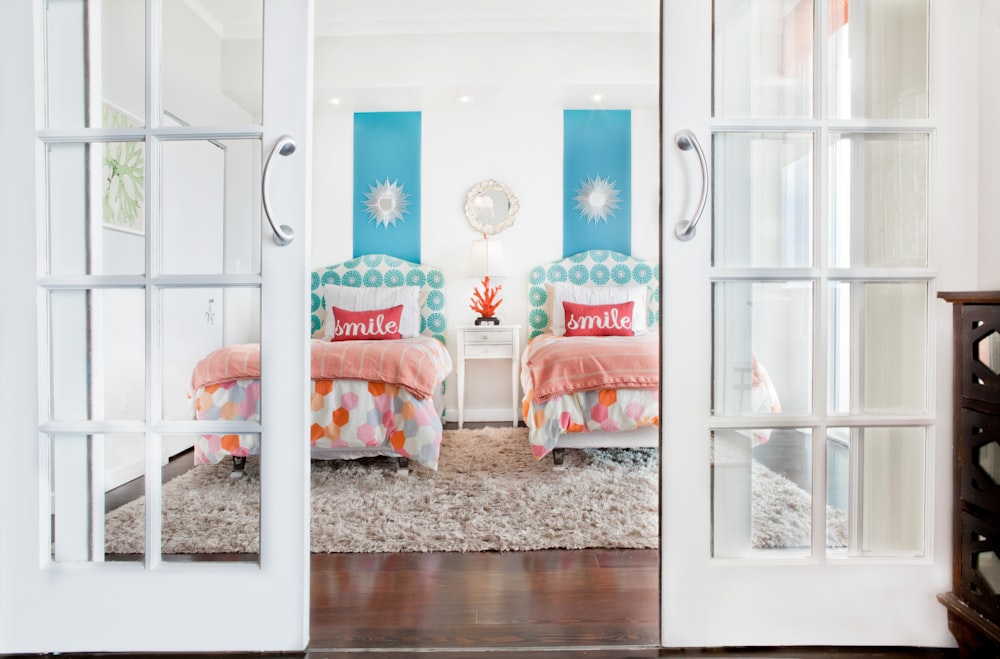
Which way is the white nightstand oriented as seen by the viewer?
toward the camera

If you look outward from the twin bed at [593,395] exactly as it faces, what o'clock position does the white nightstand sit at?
The white nightstand is roughly at 5 o'clock from the twin bed.

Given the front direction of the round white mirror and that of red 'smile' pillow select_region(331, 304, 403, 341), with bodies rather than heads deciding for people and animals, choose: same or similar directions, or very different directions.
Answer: same or similar directions

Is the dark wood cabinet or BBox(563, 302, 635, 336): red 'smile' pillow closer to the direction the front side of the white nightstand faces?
the dark wood cabinet

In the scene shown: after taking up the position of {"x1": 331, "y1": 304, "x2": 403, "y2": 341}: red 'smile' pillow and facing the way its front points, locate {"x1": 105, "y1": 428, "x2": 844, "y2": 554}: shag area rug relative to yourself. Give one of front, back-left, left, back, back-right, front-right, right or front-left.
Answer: front

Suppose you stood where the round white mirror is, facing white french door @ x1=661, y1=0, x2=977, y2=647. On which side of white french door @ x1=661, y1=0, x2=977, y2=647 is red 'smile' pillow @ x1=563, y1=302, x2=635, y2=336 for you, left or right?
left

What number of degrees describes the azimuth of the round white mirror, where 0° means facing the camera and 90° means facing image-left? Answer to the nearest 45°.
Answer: approximately 0°

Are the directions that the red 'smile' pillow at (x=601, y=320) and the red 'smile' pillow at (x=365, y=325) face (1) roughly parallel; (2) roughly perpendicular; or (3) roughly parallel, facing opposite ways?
roughly parallel

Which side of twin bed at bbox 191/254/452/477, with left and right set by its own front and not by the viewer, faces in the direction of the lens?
front

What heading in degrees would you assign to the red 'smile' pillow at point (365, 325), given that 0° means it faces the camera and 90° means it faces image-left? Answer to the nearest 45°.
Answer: approximately 0°
